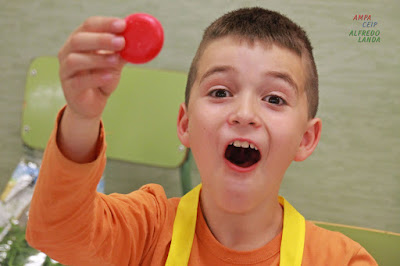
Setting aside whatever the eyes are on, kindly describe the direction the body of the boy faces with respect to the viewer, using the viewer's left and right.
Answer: facing the viewer

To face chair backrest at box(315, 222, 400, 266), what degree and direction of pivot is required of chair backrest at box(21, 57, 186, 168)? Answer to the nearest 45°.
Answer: approximately 45° to its left

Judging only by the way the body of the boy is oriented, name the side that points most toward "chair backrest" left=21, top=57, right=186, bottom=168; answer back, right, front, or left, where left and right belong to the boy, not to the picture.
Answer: back

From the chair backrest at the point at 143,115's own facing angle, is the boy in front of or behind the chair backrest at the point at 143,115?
in front

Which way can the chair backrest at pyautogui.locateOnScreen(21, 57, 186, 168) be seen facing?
toward the camera

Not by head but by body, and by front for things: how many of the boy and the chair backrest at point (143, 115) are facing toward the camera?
2
